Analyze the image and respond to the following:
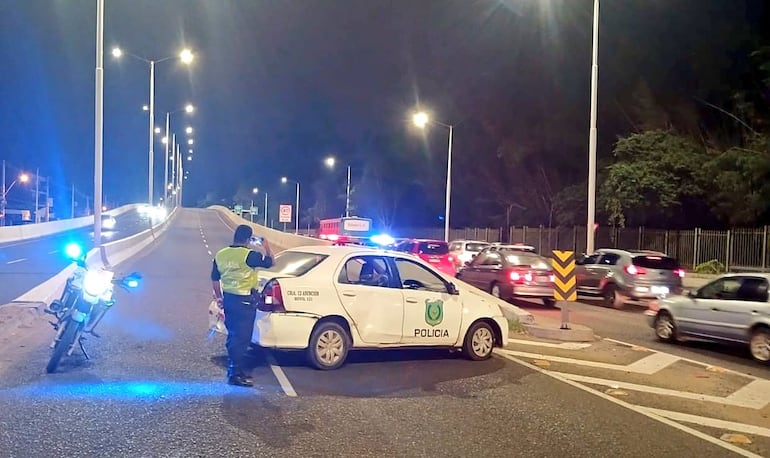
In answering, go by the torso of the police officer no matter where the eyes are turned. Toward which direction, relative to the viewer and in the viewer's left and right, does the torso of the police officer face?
facing away from the viewer and to the right of the viewer

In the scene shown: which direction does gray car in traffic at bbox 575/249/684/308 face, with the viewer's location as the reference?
facing away from the viewer and to the left of the viewer

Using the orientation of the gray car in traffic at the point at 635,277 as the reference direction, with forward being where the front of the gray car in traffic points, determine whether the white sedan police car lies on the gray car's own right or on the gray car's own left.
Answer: on the gray car's own left

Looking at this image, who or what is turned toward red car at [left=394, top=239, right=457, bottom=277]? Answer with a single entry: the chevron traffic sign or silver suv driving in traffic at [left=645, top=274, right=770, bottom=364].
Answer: the silver suv driving in traffic

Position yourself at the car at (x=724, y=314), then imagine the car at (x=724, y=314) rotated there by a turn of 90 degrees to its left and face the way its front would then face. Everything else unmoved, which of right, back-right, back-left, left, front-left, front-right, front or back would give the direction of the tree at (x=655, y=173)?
back-right

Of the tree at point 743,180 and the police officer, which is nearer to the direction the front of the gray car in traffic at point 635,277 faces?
the tree

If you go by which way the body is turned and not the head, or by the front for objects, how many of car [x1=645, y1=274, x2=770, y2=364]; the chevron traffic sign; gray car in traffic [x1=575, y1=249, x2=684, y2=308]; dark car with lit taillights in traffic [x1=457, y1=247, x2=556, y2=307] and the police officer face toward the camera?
1

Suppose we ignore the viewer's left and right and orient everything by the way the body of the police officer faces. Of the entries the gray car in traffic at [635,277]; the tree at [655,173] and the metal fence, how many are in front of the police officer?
3

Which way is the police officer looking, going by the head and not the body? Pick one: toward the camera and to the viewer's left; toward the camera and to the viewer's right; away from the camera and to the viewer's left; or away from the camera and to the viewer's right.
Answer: away from the camera and to the viewer's right

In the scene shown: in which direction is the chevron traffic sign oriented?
toward the camera

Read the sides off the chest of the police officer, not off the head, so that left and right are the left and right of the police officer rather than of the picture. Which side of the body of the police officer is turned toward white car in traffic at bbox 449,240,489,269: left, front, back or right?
front

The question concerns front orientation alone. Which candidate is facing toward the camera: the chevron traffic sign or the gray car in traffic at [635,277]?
the chevron traffic sign

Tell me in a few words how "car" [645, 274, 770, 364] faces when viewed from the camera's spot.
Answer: facing away from the viewer and to the left of the viewer

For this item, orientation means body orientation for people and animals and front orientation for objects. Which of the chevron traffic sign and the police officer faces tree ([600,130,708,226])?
the police officer

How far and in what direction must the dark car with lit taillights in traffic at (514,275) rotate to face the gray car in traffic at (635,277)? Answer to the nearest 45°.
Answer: approximately 135° to its right

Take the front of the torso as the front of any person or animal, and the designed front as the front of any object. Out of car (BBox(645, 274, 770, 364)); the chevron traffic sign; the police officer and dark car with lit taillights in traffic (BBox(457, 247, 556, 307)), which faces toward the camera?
the chevron traffic sign

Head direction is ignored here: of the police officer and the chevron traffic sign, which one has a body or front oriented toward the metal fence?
the police officer

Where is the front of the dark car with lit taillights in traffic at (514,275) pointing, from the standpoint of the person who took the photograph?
facing away from the viewer and to the left of the viewer
